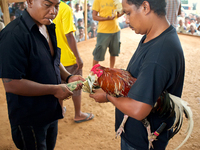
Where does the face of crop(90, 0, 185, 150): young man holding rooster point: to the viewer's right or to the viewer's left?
to the viewer's left

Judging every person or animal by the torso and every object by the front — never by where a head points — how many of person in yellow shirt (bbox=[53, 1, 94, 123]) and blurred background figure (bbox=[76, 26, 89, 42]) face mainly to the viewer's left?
0

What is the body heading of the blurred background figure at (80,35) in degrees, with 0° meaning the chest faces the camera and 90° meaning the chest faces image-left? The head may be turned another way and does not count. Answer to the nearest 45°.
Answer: approximately 0°

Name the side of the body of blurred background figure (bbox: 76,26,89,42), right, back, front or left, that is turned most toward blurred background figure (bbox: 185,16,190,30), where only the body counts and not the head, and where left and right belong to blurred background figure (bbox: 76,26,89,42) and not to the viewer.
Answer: left

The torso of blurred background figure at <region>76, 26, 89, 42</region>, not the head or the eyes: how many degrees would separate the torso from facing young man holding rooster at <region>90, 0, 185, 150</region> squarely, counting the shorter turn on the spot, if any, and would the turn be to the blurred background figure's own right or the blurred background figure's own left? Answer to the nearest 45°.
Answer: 0° — they already face them

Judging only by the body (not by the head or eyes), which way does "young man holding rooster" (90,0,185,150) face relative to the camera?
to the viewer's left

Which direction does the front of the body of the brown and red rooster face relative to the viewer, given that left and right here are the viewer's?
facing to the left of the viewer

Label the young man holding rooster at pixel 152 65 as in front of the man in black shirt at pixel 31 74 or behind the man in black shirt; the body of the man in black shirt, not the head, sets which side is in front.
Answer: in front

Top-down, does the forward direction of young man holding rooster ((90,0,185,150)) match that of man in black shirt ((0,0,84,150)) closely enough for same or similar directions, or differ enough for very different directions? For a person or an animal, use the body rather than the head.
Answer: very different directions

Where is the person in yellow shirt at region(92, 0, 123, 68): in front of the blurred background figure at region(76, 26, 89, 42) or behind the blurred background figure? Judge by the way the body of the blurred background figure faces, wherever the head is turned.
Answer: in front

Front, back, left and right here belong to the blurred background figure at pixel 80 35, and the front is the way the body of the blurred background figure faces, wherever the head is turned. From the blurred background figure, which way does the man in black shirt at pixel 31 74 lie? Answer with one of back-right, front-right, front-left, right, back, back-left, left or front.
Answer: front
